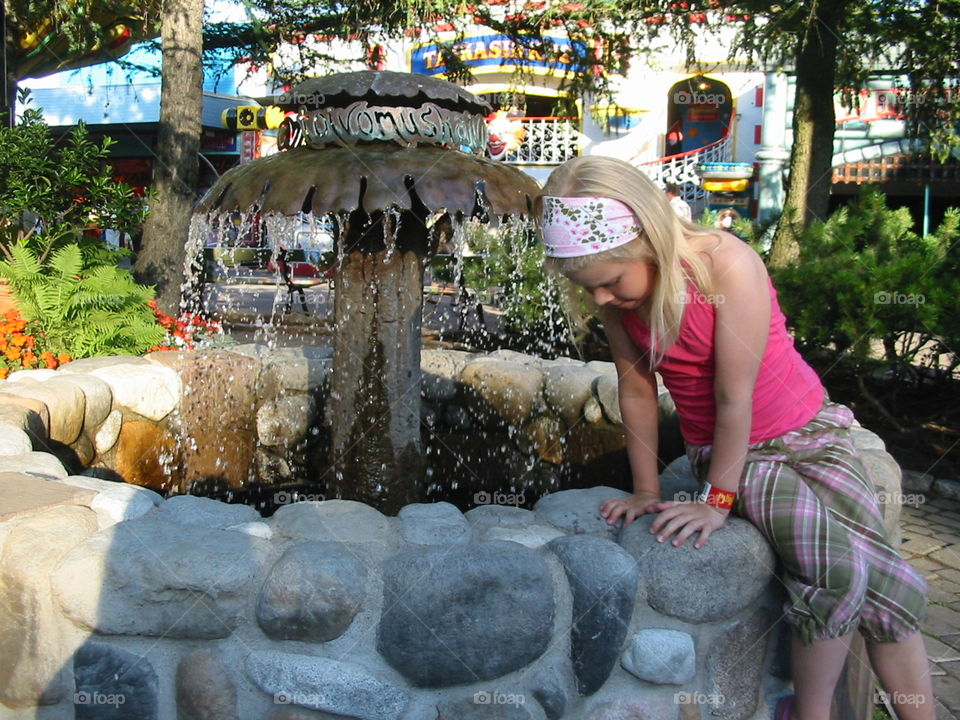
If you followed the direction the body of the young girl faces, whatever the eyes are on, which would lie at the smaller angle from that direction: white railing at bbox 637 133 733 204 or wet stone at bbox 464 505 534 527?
the wet stone

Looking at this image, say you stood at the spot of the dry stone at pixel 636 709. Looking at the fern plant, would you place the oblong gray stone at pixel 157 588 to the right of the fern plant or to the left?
left

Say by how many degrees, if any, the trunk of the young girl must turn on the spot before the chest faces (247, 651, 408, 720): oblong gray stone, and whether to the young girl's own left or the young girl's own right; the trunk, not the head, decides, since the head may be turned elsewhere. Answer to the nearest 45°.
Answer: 0° — they already face it

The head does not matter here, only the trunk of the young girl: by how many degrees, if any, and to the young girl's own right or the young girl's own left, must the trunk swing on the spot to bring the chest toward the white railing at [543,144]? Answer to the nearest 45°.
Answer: approximately 135° to the young girl's own right

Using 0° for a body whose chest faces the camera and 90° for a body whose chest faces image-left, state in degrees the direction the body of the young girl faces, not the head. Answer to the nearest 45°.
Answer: approximately 45°

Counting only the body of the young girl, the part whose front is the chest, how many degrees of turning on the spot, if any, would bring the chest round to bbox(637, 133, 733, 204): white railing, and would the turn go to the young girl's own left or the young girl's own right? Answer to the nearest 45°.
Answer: approximately 135° to the young girl's own right

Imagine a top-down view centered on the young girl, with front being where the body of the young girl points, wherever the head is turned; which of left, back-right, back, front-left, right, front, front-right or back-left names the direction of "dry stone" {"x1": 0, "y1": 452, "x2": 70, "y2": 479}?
front-right
